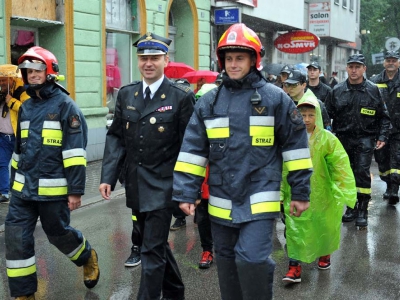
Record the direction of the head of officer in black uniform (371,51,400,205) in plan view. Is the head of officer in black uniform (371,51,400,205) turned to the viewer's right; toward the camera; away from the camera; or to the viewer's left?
toward the camera

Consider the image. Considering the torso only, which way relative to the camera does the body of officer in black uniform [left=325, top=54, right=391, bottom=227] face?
toward the camera

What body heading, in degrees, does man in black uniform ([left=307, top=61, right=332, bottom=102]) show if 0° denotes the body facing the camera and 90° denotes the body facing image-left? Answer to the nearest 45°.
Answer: approximately 45°

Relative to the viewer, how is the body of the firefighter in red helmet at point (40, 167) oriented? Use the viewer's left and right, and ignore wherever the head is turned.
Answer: facing the viewer and to the left of the viewer

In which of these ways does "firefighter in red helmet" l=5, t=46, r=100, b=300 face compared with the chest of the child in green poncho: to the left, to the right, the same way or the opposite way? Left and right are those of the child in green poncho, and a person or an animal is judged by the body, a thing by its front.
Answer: the same way

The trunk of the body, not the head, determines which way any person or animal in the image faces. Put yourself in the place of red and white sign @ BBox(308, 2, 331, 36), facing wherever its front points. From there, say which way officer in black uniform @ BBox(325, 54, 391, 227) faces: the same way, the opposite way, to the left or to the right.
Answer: the same way

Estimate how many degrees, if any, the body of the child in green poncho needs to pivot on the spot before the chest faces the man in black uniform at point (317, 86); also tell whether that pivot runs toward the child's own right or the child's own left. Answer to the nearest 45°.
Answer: approximately 135° to the child's own right

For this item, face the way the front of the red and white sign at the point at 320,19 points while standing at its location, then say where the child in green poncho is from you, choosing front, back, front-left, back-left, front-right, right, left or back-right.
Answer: front

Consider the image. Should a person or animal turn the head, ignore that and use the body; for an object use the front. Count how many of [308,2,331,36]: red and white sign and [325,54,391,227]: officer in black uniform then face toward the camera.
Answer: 2

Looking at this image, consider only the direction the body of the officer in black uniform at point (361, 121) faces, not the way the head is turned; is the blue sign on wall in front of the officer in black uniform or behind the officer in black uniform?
behind

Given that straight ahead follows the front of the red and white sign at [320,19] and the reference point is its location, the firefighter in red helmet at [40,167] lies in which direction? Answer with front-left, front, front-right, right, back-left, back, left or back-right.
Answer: front

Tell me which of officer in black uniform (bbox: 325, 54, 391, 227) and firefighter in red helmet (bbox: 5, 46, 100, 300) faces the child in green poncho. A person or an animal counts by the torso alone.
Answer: the officer in black uniform

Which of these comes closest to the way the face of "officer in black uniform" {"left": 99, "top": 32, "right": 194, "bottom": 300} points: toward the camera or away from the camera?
toward the camera
